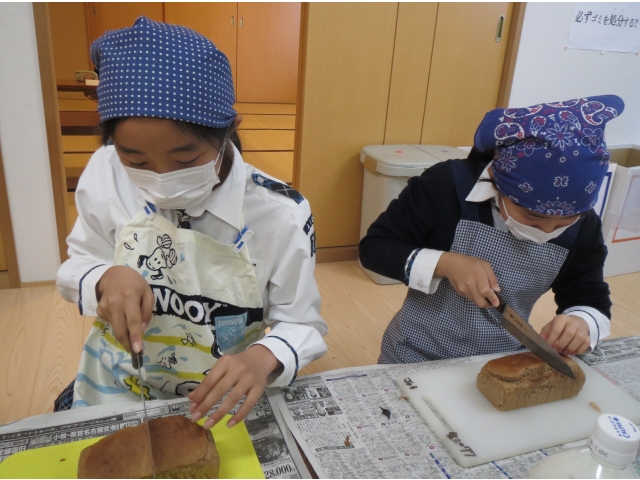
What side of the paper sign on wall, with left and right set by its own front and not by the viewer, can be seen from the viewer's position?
front

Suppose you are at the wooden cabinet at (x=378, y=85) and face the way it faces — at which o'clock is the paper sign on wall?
The paper sign on wall is roughly at 8 o'clock from the wooden cabinet.

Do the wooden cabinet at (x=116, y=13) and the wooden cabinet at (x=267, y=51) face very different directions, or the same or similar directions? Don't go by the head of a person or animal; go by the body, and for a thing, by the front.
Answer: same or similar directions

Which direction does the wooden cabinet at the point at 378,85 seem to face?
toward the camera

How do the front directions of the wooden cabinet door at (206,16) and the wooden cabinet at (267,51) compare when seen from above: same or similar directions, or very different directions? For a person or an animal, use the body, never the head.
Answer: same or similar directions

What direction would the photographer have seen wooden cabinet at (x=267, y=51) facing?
facing the viewer

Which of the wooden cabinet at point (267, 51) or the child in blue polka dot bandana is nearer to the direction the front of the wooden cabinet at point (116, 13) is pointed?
the child in blue polka dot bandana

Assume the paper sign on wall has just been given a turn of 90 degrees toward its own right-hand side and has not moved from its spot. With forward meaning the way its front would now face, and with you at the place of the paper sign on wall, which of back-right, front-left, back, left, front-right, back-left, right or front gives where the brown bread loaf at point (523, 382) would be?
left

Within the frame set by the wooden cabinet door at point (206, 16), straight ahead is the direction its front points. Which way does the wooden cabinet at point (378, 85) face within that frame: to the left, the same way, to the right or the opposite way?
the same way

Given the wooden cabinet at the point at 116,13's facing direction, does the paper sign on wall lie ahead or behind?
ahead

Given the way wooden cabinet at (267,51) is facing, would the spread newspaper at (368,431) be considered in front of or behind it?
in front

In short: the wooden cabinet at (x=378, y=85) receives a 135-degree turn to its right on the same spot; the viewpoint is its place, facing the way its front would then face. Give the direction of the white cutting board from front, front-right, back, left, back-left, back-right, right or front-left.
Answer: back-left

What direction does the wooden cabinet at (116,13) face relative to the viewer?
toward the camera

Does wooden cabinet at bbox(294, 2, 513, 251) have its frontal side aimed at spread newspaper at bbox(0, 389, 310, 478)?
yes

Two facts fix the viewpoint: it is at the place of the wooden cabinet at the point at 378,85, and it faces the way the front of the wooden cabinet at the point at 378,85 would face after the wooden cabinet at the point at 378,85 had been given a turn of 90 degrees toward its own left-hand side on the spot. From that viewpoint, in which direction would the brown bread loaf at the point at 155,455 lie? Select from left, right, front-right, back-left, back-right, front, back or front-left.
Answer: right

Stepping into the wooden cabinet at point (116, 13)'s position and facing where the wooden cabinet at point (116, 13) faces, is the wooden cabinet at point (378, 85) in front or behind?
in front

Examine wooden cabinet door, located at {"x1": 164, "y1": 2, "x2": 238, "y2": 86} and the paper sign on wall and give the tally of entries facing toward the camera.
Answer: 2

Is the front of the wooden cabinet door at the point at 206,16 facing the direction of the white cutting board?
yes
